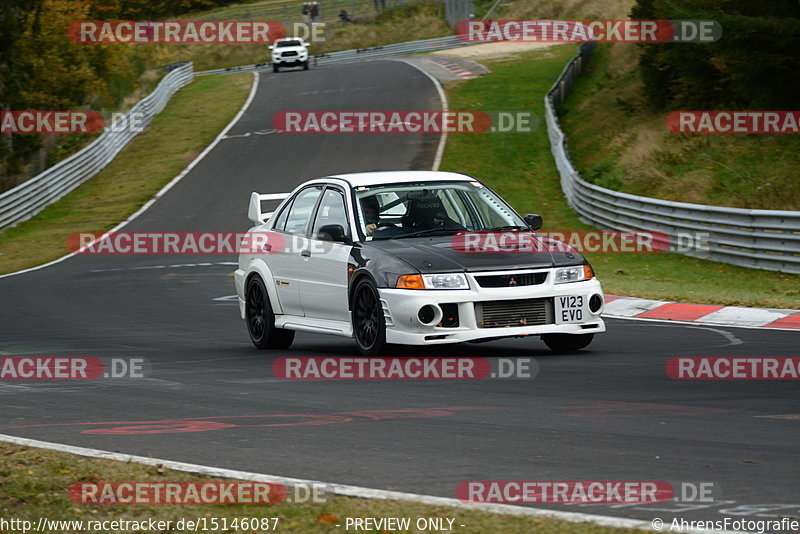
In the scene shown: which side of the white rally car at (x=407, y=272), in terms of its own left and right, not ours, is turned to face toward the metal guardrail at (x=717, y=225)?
left

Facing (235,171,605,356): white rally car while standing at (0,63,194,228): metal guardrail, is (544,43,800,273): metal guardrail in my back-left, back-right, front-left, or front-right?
front-left

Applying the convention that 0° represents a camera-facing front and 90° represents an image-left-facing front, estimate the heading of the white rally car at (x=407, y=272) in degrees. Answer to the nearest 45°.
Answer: approximately 315°

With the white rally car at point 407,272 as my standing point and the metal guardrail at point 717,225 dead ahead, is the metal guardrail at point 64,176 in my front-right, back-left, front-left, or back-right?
front-left

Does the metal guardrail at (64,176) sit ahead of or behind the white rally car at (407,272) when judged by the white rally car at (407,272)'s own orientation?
behind
